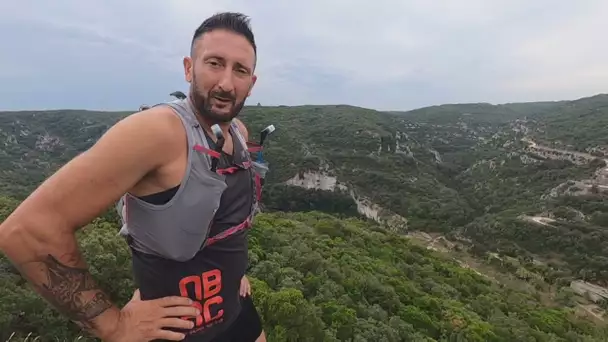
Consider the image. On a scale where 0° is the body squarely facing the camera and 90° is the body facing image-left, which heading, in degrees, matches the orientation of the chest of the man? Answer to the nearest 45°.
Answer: approximately 315°
